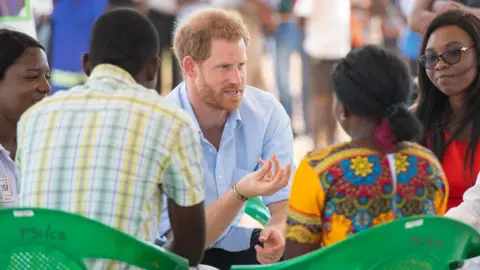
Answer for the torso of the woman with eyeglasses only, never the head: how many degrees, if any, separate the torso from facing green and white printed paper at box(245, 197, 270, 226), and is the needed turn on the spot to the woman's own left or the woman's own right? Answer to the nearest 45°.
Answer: approximately 45° to the woman's own right

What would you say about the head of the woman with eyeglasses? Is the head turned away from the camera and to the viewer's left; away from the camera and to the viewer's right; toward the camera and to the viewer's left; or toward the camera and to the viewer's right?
toward the camera and to the viewer's left

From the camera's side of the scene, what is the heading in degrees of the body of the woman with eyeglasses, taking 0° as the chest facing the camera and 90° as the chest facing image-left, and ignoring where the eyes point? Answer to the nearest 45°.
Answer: approximately 45°
